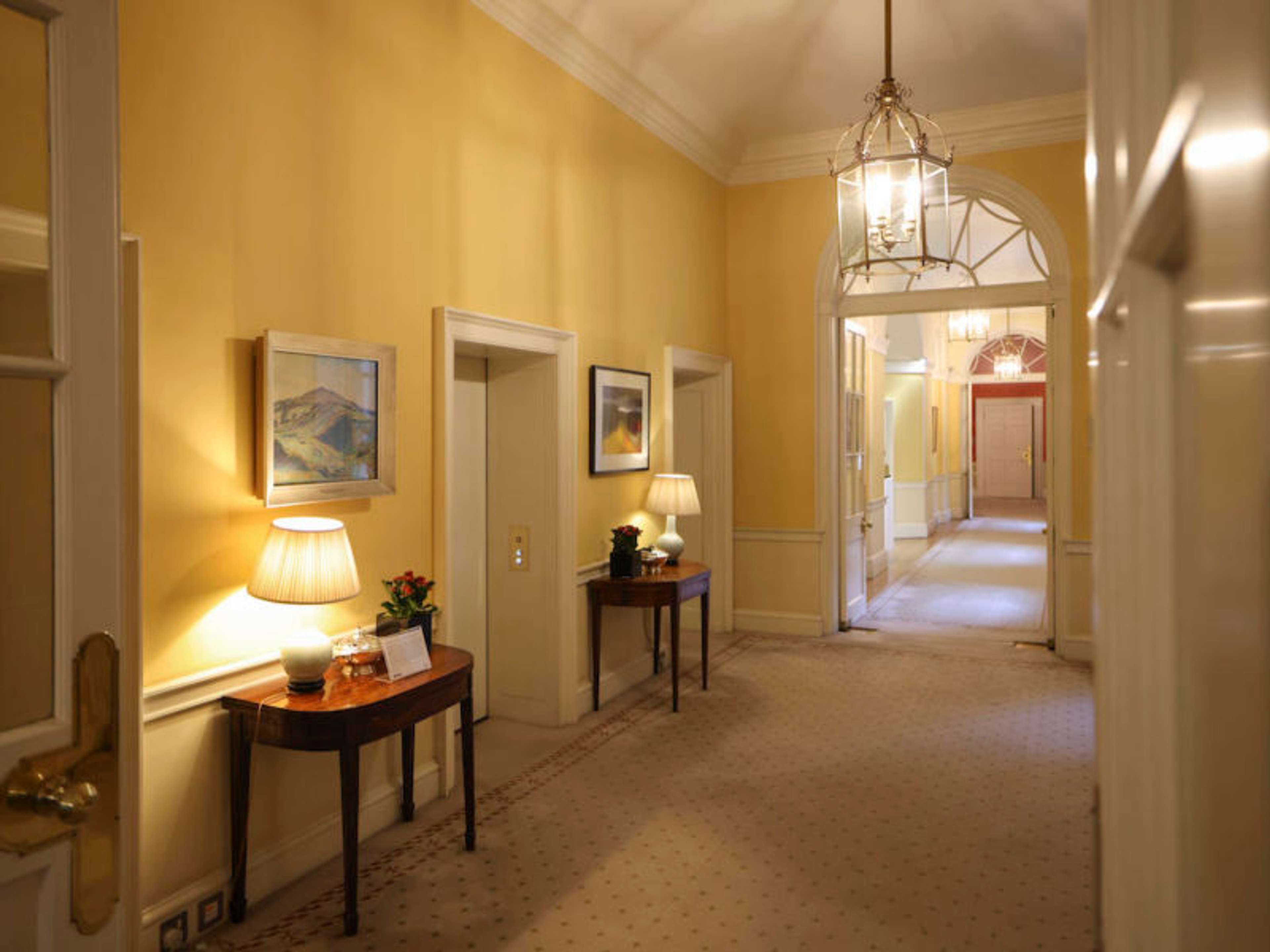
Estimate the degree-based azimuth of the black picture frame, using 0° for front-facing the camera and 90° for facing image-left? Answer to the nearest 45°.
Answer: approximately 315°

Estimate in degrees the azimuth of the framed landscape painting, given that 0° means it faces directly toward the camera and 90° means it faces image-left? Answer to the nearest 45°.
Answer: approximately 315°

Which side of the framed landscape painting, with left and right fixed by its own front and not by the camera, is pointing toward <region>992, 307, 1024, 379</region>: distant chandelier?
left

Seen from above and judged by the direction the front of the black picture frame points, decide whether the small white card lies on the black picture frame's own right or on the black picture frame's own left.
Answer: on the black picture frame's own right

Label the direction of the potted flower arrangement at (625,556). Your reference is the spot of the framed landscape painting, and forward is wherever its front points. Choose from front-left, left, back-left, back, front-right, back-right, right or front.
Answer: left

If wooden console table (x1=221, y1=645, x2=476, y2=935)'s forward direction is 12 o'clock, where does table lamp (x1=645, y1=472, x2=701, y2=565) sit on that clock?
The table lamp is roughly at 9 o'clock from the wooden console table.

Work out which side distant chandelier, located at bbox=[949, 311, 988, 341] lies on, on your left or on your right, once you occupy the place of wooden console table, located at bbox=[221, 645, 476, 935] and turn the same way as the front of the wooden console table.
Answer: on your left

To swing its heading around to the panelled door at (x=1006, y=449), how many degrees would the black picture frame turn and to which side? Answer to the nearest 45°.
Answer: approximately 90° to its left

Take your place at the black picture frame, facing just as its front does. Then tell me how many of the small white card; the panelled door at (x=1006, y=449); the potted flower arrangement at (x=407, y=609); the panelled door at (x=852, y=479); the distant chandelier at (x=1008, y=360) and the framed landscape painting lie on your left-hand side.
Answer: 3

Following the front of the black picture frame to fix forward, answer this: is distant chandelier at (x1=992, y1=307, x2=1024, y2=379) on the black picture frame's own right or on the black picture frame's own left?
on the black picture frame's own left

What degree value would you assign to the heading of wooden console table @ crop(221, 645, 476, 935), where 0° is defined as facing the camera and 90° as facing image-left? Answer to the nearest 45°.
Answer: approximately 315°

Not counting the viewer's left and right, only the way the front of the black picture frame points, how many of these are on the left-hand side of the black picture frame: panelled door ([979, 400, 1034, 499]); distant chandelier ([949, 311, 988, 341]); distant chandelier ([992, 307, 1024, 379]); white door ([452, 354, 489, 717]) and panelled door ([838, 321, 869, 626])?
4

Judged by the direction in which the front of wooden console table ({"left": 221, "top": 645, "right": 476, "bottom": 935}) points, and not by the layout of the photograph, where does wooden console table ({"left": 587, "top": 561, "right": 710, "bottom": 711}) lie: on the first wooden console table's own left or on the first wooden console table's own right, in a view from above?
on the first wooden console table's own left

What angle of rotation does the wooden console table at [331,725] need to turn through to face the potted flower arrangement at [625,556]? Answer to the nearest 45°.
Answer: approximately 90° to its left

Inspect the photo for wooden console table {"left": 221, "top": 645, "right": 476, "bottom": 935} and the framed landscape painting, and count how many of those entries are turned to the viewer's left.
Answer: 0
